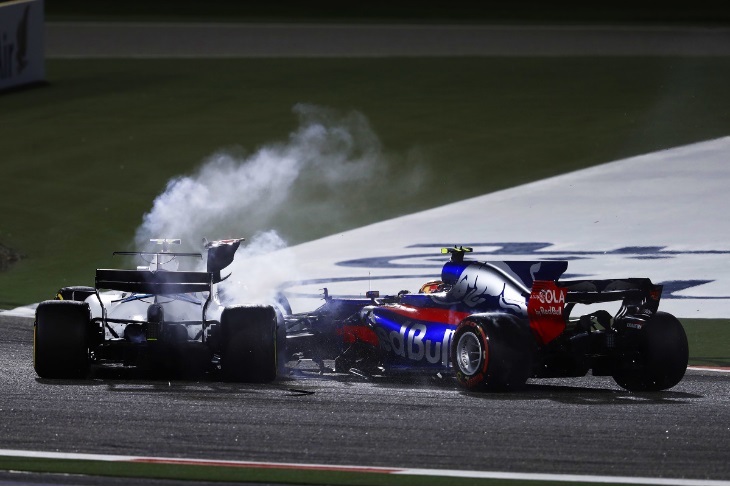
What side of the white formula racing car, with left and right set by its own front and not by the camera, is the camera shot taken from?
back

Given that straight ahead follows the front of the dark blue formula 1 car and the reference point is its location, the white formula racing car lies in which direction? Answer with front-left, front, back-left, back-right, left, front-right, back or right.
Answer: front-left

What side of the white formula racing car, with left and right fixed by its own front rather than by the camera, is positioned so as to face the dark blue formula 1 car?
right

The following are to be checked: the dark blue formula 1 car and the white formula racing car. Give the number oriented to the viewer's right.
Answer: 0

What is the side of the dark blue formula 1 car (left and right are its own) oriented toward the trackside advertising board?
front

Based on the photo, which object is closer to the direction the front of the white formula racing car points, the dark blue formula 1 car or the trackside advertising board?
the trackside advertising board

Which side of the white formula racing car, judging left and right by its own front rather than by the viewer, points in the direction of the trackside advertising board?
front

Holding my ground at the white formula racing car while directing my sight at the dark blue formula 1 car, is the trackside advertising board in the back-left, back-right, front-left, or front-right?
back-left

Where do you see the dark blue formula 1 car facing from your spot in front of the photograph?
facing away from the viewer and to the left of the viewer

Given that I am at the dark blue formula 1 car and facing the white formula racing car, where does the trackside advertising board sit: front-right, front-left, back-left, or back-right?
front-right
